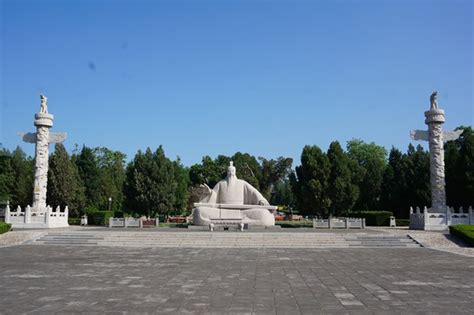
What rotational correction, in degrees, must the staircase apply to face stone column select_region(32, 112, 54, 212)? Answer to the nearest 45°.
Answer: approximately 135° to its right

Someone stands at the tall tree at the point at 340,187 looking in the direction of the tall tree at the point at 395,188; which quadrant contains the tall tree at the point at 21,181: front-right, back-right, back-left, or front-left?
back-left

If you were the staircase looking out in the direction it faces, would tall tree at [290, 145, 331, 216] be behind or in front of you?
behind

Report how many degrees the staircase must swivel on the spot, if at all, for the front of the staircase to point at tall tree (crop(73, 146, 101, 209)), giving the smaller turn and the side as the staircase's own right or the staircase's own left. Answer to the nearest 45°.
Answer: approximately 135° to the staircase's own right

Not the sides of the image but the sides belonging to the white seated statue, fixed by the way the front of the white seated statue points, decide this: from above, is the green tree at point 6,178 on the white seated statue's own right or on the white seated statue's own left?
on the white seated statue's own right

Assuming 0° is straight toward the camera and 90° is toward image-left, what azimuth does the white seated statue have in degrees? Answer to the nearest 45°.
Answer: approximately 0°

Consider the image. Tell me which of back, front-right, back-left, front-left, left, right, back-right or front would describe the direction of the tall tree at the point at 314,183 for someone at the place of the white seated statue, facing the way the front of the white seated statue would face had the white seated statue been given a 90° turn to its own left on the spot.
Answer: front-left

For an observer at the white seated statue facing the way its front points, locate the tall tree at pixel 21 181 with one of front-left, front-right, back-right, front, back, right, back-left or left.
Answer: back-right

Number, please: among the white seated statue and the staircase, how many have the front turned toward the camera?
2

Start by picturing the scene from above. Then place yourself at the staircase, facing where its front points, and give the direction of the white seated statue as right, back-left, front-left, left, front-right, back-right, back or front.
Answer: back

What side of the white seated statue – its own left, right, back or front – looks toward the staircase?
front
